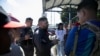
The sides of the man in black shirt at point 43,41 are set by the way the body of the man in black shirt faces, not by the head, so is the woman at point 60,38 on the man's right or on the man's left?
on the man's left

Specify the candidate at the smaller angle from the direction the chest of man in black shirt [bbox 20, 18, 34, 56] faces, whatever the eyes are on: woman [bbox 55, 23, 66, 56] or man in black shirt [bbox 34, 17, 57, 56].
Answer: the man in black shirt

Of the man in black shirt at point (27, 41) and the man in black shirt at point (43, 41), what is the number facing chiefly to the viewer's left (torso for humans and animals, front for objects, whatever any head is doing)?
0

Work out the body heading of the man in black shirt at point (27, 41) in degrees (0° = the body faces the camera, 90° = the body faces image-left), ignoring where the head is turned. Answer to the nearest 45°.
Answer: approximately 315°
